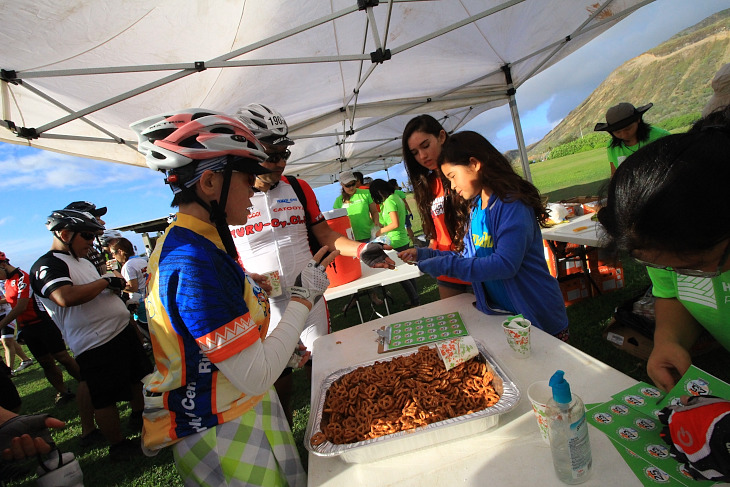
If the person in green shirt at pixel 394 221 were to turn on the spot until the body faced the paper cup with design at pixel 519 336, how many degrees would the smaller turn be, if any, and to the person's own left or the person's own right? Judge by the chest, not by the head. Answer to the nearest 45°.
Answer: approximately 90° to the person's own left

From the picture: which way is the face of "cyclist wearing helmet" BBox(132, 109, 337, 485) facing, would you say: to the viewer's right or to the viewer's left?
to the viewer's right

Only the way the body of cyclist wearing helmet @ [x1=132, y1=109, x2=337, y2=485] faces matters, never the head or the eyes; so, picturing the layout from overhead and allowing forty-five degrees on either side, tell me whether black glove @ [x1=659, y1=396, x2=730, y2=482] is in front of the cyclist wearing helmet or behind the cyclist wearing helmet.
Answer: in front

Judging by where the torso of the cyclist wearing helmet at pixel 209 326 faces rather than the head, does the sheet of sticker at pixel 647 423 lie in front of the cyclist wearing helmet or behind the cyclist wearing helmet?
in front

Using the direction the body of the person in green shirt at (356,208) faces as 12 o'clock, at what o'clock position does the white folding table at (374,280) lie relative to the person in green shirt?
The white folding table is roughly at 12 o'clock from the person in green shirt.

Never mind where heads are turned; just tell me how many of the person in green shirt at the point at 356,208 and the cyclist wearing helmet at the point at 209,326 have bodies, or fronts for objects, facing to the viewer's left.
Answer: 0

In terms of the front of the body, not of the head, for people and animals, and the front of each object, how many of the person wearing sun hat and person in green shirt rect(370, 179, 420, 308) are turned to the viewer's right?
0

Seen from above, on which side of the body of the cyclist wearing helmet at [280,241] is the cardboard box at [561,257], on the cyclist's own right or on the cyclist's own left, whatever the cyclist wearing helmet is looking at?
on the cyclist's own left

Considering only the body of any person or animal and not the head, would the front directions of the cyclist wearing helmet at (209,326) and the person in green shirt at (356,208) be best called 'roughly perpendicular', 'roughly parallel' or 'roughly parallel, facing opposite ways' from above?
roughly perpendicular

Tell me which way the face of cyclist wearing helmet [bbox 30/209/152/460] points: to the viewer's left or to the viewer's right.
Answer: to the viewer's right

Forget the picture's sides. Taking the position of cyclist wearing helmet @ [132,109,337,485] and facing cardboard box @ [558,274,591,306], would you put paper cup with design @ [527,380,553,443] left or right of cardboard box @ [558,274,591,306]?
right

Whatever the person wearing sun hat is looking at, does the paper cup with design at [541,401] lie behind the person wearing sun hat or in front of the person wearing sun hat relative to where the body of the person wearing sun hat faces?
in front
